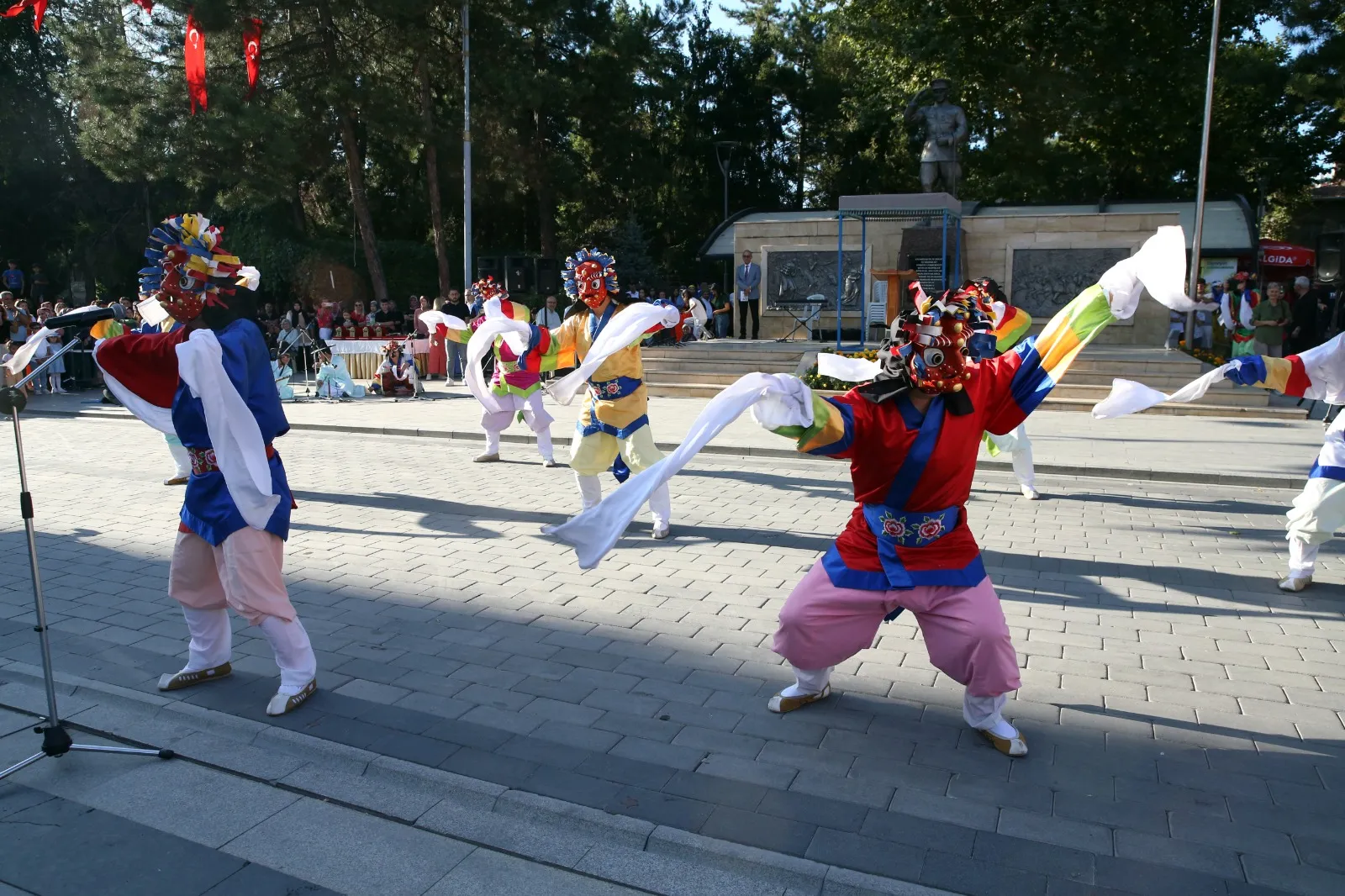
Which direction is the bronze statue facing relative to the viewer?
toward the camera

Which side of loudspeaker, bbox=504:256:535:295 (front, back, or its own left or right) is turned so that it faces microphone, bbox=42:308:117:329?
front

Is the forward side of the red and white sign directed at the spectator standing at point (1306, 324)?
yes

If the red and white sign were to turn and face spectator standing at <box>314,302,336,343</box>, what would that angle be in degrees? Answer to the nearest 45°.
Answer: approximately 45° to its right

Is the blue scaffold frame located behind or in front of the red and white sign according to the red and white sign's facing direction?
in front

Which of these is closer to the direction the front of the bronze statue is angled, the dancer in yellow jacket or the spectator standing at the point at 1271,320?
the dancer in yellow jacket

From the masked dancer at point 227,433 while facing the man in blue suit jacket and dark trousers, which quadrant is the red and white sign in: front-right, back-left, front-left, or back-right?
front-right

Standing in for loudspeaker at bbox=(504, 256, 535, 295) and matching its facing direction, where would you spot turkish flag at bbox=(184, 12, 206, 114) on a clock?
The turkish flag is roughly at 3 o'clock from the loudspeaker.

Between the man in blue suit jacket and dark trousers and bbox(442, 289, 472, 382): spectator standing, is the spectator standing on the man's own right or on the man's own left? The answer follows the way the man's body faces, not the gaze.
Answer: on the man's own right

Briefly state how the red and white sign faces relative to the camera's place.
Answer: facing the viewer

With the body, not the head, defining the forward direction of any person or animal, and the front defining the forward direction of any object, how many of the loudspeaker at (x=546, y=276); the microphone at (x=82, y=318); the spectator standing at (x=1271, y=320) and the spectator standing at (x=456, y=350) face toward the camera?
3

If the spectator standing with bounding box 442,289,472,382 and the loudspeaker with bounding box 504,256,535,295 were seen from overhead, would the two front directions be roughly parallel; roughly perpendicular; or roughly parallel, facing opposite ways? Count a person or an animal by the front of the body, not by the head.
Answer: roughly parallel

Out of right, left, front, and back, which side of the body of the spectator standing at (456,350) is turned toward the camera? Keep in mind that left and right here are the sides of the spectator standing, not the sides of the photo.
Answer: front

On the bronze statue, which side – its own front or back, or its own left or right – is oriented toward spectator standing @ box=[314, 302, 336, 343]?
right
